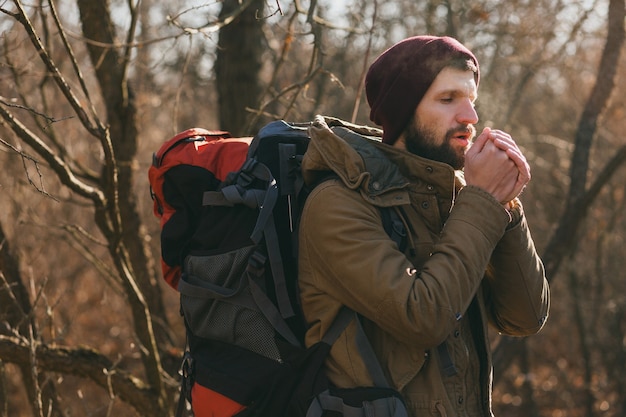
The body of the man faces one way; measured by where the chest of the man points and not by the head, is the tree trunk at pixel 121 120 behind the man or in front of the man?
behind

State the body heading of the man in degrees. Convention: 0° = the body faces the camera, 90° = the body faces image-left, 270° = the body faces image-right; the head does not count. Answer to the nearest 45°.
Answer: approximately 315°

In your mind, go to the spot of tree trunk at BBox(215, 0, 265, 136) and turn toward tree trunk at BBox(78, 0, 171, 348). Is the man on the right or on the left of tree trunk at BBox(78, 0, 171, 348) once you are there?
left

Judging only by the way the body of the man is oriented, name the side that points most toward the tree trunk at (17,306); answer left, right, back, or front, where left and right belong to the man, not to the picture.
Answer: back

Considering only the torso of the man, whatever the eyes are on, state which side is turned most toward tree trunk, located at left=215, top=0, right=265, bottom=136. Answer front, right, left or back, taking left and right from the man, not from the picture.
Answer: back
